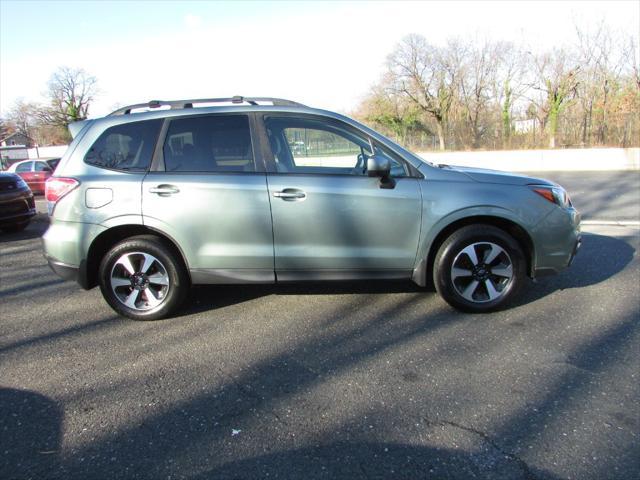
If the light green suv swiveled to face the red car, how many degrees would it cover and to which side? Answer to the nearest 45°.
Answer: approximately 135° to its left

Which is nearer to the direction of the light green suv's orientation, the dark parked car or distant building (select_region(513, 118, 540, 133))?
the distant building

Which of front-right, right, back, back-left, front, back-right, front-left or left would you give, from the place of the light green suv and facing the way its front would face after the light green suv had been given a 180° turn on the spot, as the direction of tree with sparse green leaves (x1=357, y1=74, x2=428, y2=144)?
right

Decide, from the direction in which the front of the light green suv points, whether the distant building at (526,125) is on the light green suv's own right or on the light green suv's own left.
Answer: on the light green suv's own left

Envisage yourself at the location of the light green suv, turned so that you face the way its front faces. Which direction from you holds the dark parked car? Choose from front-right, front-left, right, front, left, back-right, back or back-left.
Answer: back-left

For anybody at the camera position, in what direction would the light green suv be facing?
facing to the right of the viewer

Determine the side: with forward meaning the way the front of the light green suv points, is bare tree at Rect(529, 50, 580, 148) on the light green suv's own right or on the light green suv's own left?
on the light green suv's own left

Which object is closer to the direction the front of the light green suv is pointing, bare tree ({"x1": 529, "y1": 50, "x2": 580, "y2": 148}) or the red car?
the bare tree
